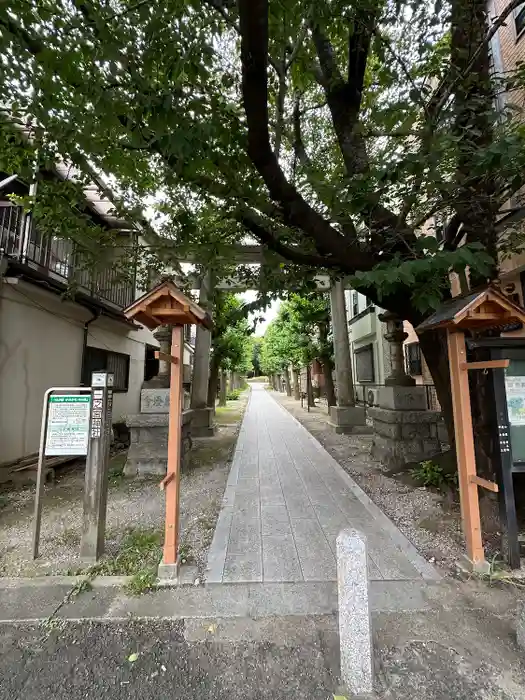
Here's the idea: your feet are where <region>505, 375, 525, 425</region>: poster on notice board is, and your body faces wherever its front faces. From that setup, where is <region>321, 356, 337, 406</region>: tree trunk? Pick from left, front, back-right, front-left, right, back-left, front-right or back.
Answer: back-right

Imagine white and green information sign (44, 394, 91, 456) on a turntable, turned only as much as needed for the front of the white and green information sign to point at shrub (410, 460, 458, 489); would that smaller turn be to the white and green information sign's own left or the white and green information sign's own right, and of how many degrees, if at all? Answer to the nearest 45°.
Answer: approximately 90° to the white and green information sign's own left

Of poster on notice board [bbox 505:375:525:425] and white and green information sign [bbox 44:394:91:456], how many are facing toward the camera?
2

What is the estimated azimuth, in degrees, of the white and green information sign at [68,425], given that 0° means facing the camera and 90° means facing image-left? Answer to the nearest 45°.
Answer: approximately 0°

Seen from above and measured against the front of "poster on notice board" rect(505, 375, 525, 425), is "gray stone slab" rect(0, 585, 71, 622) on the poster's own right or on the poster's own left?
on the poster's own right

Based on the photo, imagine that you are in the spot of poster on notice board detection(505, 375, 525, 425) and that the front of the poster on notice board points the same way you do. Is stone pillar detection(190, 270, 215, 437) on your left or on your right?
on your right

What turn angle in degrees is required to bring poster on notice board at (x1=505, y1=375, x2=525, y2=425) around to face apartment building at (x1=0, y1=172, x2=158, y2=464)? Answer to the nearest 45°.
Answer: approximately 90° to its right
